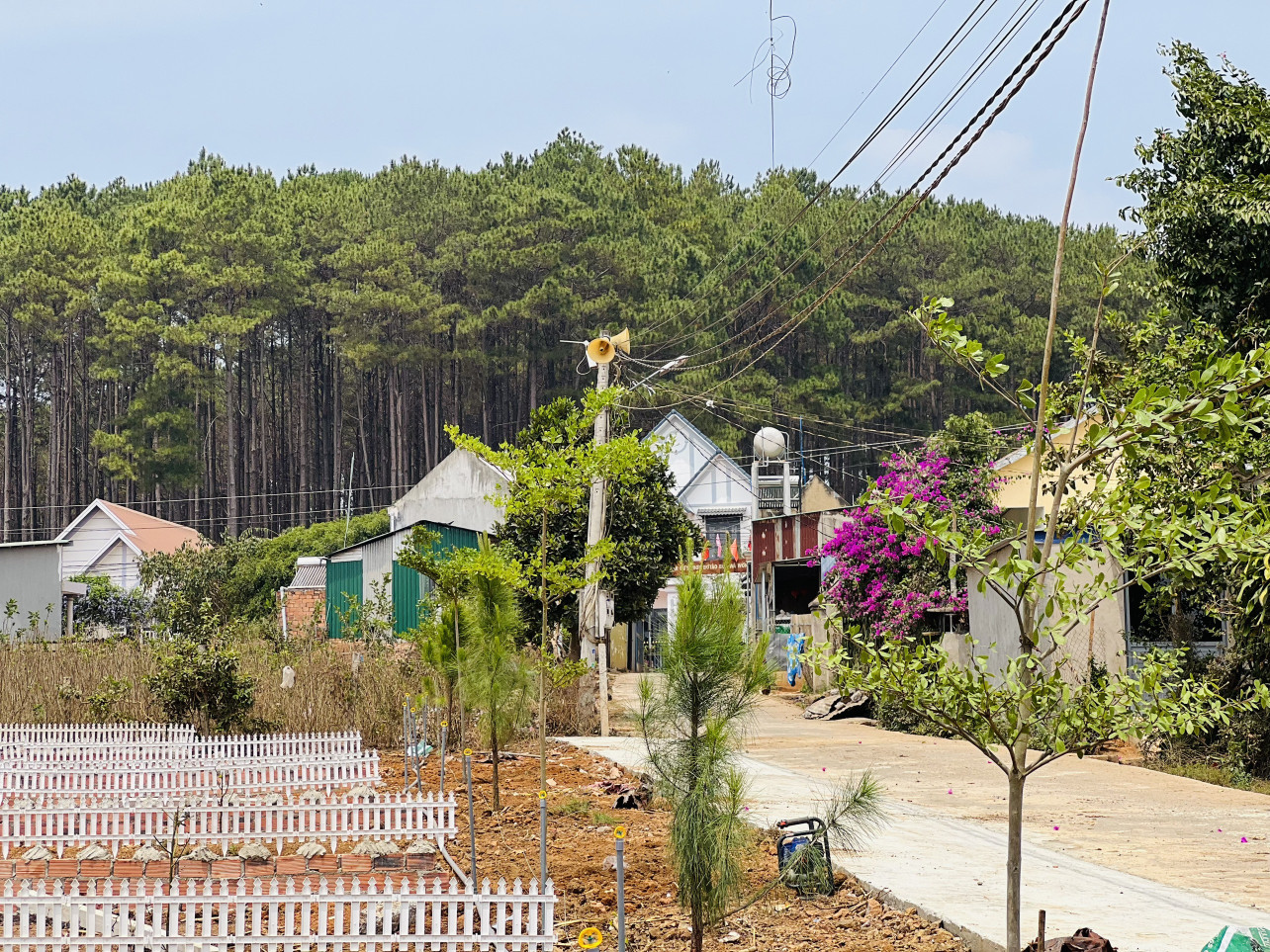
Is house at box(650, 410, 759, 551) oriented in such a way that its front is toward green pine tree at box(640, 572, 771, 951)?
yes

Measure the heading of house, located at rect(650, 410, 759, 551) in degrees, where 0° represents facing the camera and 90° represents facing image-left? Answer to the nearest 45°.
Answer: approximately 0°

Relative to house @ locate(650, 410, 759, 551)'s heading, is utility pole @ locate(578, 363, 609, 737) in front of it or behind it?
in front

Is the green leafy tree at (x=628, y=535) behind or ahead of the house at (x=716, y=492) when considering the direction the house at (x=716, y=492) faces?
ahead

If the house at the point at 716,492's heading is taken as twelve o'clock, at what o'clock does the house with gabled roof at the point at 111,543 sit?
The house with gabled roof is roughly at 3 o'clock from the house.

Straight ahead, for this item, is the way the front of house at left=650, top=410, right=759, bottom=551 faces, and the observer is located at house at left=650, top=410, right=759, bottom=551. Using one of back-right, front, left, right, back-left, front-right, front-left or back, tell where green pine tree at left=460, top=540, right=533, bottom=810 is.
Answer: front

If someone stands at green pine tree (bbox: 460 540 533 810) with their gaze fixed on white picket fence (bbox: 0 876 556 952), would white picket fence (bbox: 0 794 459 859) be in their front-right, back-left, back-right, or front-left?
front-right

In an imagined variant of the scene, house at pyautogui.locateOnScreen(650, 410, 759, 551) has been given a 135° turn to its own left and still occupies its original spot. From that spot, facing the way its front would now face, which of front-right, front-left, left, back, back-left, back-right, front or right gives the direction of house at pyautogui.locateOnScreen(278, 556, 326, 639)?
back

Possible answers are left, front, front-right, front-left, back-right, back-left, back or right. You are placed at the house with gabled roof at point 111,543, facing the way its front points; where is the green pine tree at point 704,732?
front-left

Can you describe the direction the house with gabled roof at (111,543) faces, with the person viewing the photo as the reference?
facing the viewer and to the left of the viewer

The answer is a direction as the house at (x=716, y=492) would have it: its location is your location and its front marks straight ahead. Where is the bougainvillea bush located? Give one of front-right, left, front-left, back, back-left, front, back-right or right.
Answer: front

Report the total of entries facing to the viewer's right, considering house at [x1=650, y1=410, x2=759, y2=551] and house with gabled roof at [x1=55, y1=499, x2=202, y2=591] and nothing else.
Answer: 0

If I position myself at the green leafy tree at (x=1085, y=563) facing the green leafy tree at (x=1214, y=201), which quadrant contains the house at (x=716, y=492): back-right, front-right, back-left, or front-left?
front-left

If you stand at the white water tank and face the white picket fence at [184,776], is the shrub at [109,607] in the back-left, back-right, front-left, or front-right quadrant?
front-right
